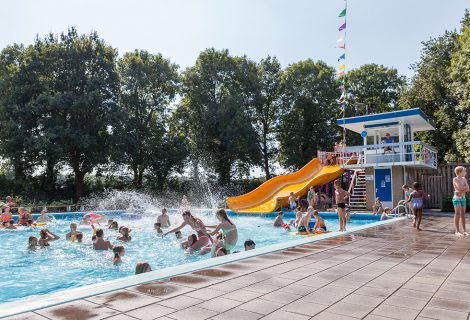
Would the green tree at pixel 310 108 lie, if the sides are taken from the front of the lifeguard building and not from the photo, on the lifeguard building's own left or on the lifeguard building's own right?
on the lifeguard building's own right

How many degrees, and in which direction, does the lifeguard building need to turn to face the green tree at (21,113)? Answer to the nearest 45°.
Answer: approximately 45° to its right

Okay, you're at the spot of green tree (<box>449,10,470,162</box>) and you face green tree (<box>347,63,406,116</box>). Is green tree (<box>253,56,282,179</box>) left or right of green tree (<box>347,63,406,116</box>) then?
left

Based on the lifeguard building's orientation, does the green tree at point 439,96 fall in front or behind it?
behind

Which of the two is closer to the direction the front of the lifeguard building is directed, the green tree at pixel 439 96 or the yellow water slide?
the yellow water slide

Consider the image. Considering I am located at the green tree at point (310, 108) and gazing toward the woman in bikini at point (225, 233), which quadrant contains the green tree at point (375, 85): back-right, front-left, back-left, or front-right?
back-left

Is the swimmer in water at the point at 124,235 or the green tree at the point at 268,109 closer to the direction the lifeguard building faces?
the swimmer in water

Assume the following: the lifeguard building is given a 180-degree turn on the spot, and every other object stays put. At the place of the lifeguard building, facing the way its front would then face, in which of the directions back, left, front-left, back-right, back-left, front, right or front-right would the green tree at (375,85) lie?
front-left

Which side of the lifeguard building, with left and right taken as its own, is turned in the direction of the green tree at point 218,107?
right

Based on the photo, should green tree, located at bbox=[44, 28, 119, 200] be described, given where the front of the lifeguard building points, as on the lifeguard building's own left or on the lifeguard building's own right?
on the lifeguard building's own right

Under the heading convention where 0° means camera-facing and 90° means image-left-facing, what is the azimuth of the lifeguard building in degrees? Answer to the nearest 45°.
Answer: approximately 45°
